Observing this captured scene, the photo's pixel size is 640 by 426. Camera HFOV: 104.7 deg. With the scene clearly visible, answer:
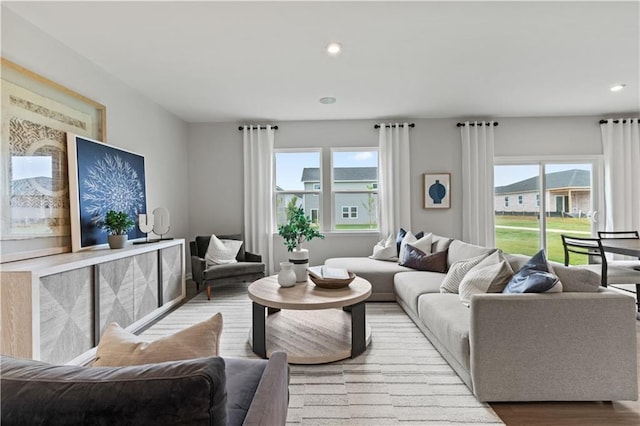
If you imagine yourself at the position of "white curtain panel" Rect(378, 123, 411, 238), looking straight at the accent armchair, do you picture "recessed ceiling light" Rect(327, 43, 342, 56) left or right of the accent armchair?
left

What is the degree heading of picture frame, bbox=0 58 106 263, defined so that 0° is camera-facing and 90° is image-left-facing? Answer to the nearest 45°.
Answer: approximately 315°

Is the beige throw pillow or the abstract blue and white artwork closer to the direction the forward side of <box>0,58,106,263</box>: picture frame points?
the beige throw pillow

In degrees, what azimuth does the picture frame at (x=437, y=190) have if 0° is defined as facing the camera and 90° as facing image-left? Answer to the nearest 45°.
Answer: approximately 0°

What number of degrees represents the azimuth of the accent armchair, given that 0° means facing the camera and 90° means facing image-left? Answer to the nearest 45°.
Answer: approximately 315°

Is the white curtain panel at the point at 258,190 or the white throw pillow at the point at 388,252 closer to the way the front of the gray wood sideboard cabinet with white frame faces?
the white throw pillow

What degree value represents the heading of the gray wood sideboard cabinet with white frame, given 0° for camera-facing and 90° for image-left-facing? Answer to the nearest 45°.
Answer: approximately 315°
